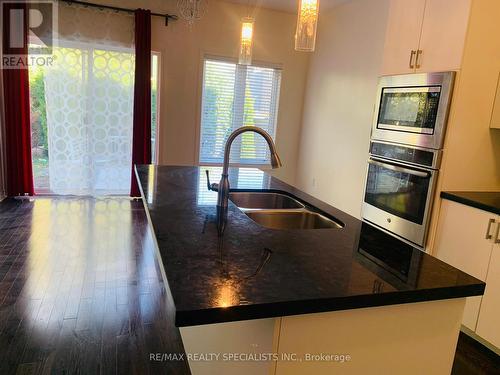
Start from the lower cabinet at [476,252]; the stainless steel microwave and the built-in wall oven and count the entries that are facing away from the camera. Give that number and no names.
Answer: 0

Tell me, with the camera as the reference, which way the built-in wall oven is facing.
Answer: facing the viewer and to the left of the viewer

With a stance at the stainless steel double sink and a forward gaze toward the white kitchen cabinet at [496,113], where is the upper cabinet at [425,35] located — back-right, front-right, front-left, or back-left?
front-left

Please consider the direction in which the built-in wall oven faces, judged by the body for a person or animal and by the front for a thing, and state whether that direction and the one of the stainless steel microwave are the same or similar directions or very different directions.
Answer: same or similar directions

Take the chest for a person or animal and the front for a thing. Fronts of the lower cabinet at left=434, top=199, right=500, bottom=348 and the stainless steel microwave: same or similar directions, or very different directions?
same or similar directions

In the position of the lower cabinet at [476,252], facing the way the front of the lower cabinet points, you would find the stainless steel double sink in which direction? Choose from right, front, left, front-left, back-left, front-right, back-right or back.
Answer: front

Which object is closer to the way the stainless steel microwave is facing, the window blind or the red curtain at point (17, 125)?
the red curtain

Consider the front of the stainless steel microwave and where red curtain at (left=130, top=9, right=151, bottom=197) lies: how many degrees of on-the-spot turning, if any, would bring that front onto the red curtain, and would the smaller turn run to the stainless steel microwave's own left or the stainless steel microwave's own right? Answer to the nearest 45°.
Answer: approximately 45° to the stainless steel microwave's own right

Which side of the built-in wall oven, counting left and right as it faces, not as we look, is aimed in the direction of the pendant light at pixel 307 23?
front

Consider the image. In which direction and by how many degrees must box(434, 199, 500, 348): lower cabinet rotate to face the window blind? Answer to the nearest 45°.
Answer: approximately 90° to its right

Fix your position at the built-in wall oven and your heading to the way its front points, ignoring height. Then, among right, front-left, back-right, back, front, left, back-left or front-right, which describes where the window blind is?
right

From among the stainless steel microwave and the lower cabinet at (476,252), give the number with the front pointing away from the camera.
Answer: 0
